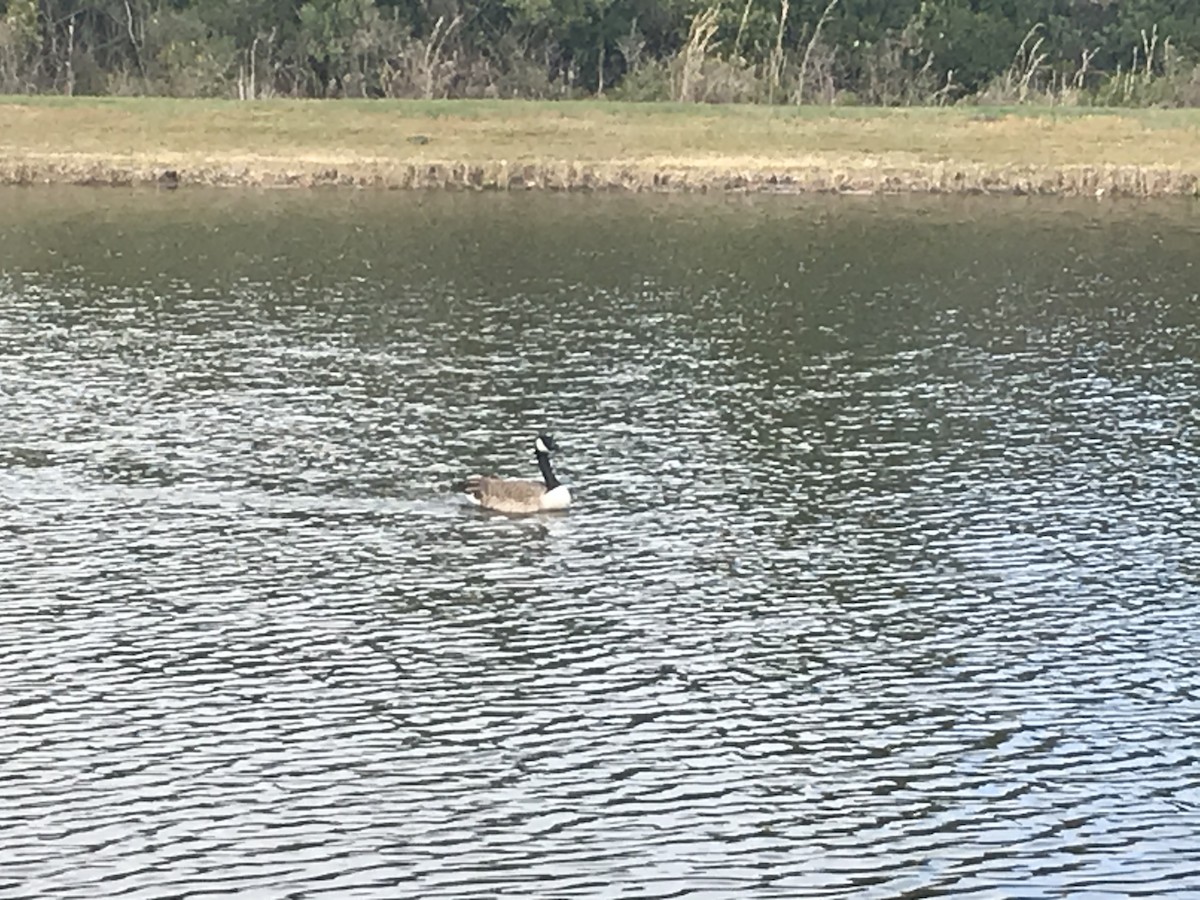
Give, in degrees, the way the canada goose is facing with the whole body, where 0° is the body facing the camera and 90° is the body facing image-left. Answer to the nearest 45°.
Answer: approximately 270°
